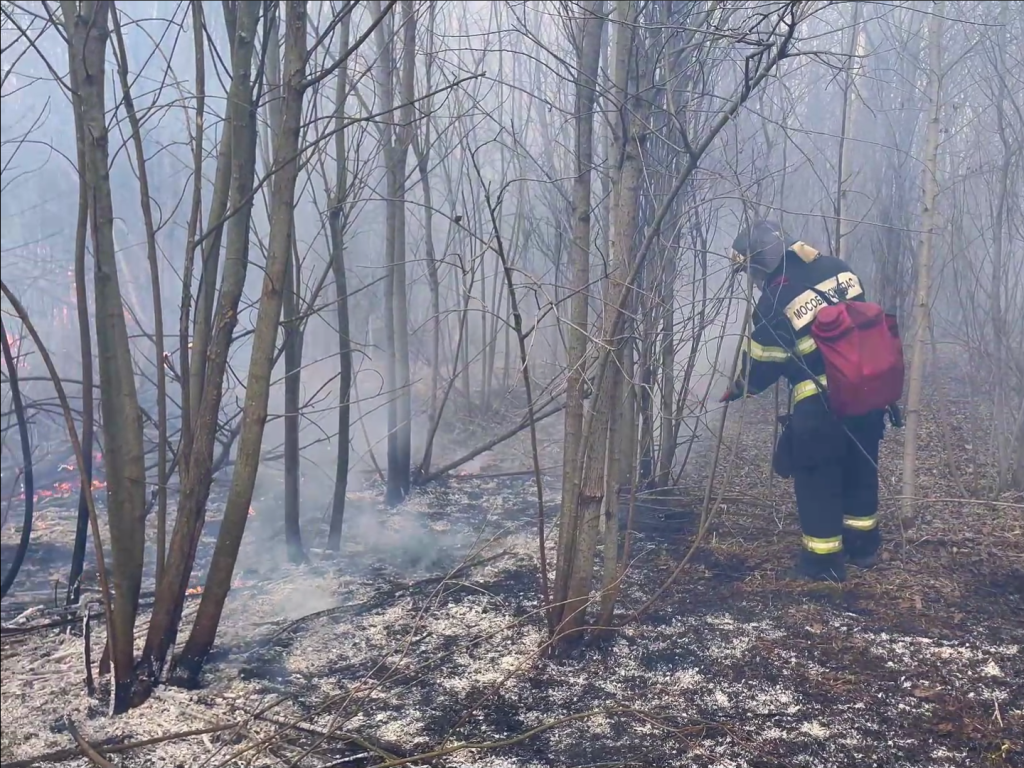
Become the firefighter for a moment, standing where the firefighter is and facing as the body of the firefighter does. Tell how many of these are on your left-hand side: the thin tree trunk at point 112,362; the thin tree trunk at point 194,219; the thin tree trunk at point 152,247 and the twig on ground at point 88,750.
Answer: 4

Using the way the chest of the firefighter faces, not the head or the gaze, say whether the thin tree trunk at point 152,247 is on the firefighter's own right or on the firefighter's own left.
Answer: on the firefighter's own left

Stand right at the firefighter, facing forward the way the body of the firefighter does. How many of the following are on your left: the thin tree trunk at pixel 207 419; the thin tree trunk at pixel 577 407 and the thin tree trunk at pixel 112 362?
3

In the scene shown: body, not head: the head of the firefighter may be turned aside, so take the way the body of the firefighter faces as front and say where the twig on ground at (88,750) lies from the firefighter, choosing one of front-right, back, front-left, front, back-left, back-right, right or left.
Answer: left

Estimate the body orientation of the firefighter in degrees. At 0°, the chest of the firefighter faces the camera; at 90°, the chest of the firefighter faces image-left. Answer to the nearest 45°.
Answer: approximately 135°

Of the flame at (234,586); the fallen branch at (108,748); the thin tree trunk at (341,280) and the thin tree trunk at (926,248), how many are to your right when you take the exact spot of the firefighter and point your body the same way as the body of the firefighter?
1

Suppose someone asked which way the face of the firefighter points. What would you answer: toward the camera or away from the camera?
away from the camera

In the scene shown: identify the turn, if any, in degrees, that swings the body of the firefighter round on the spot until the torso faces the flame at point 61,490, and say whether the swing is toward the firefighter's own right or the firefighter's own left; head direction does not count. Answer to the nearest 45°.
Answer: approximately 45° to the firefighter's own left

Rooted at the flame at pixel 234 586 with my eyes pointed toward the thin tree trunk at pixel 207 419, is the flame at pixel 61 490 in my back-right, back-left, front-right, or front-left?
back-right

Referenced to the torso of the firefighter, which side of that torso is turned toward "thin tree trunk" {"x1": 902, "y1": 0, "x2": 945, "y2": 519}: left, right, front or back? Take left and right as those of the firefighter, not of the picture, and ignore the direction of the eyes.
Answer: right

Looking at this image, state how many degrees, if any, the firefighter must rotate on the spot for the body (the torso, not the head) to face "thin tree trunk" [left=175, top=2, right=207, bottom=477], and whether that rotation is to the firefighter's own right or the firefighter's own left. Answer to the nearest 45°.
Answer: approximately 90° to the firefighter's own left

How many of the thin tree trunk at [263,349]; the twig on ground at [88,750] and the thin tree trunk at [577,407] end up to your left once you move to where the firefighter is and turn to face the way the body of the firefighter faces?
3

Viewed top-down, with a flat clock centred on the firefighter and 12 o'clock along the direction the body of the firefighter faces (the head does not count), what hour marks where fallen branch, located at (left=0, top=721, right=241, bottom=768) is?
The fallen branch is roughly at 9 o'clock from the firefighter.

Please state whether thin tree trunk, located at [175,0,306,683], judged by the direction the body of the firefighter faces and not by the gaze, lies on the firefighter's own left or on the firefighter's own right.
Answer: on the firefighter's own left

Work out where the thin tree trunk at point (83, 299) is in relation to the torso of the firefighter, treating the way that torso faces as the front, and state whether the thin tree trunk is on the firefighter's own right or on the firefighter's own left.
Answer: on the firefighter's own left

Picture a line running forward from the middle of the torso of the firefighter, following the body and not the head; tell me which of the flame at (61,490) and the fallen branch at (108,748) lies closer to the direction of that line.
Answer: the flame
